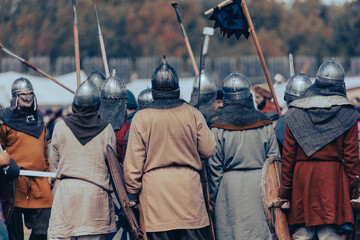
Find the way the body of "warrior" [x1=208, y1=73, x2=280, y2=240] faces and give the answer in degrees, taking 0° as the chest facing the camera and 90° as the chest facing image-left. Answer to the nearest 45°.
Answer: approximately 180°

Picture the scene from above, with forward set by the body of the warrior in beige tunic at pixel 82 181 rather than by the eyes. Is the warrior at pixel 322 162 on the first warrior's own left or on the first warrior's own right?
on the first warrior's own right

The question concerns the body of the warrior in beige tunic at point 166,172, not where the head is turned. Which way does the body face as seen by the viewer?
away from the camera

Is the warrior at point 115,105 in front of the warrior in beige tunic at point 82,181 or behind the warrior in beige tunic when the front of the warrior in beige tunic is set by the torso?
in front

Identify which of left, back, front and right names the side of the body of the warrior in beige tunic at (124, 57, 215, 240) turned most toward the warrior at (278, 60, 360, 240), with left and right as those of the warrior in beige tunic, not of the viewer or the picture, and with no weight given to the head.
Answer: right

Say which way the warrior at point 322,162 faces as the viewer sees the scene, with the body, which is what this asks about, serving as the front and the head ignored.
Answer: away from the camera

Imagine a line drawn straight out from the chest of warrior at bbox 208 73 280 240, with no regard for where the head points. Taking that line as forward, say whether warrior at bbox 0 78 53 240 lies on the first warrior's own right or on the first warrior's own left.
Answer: on the first warrior's own left

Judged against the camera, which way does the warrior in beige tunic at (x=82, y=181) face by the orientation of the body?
away from the camera
